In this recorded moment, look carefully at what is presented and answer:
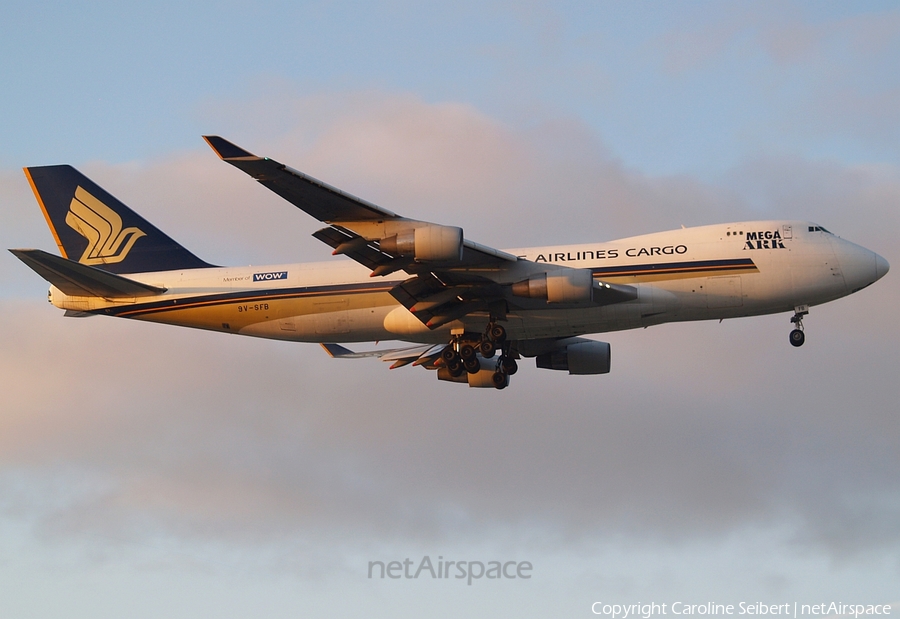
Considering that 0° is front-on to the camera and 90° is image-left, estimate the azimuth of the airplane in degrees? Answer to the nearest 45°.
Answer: approximately 270°
